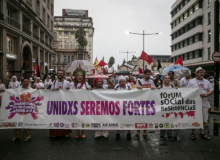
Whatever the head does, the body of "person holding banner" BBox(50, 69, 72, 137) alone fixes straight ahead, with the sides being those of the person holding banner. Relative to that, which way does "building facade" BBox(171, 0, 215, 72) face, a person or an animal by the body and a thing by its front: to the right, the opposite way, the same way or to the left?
to the right

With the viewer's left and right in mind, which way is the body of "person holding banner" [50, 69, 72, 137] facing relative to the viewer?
facing the viewer

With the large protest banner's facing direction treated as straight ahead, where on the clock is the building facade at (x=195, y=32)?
The building facade is roughly at 7 o'clock from the large protest banner.

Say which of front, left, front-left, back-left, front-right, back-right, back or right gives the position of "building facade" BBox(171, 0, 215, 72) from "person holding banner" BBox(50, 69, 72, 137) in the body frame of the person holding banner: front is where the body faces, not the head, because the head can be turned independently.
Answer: back-left

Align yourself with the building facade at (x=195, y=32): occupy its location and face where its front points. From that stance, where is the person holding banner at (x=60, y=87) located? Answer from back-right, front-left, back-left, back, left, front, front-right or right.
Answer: front-left

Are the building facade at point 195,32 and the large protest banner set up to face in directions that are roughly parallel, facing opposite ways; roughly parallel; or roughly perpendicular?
roughly perpendicular

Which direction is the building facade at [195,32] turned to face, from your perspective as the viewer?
facing the viewer and to the left of the viewer

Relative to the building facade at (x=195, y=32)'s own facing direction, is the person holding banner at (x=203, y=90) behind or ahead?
ahead

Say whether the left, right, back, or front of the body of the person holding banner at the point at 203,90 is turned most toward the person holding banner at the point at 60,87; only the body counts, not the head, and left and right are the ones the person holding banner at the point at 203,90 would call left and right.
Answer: right

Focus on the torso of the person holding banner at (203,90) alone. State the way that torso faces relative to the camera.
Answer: toward the camera

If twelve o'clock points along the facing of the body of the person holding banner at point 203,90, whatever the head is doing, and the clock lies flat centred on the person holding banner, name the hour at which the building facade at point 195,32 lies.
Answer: The building facade is roughly at 6 o'clock from the person holding banner.
